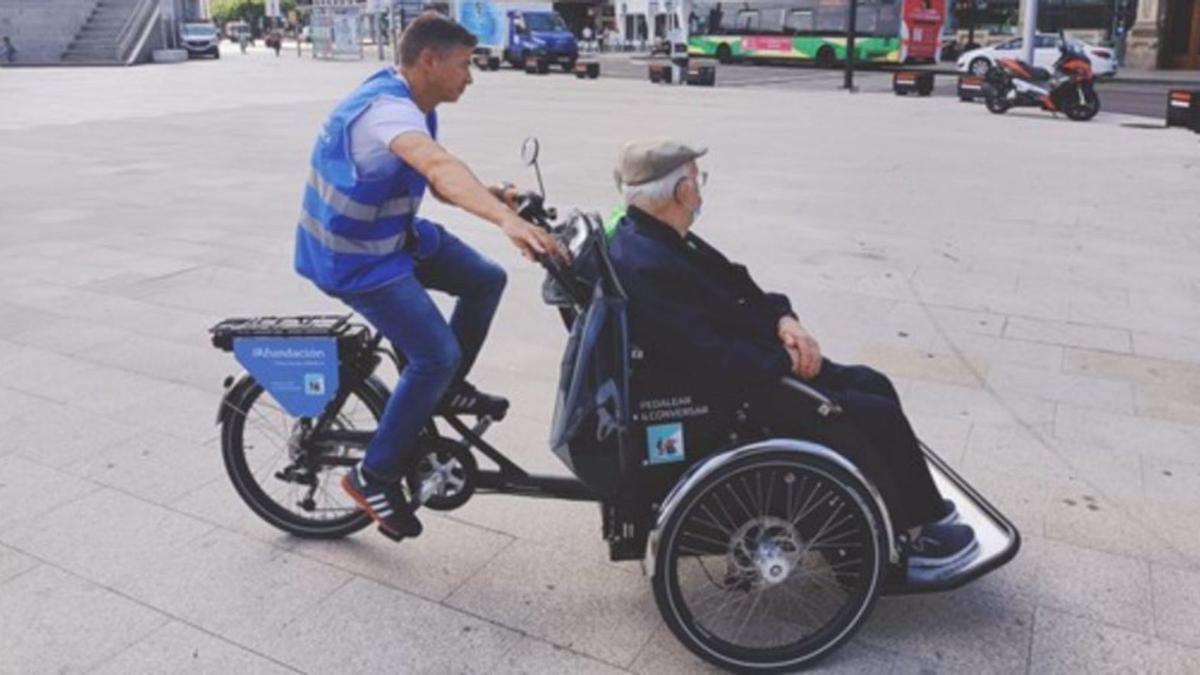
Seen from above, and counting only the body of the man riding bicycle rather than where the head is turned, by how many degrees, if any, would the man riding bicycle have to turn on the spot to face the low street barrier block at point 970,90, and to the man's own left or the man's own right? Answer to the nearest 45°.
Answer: approximately 45° to the man's own left

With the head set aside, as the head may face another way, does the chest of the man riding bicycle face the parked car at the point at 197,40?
no

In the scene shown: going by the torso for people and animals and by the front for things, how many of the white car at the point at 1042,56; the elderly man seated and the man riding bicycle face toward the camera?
0

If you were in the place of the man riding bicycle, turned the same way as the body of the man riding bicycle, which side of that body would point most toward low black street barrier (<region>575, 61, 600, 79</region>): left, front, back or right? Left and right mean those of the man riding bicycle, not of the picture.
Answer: left

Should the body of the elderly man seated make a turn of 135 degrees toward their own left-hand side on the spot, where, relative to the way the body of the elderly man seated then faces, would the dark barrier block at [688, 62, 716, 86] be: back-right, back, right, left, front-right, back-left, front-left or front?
front-right

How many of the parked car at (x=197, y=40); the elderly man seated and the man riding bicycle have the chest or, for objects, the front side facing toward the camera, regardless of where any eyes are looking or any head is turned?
1

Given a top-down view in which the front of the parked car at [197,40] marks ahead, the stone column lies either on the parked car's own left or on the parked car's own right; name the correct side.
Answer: on the parked car's own left

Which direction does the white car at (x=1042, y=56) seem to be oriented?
to the viewer's left

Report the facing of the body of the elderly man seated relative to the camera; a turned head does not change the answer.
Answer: to the viewer's right

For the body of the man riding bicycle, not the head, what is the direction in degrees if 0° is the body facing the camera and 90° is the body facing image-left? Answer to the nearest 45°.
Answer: approximately 270°

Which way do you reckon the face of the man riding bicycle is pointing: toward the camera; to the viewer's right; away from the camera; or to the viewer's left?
to the viewer's right

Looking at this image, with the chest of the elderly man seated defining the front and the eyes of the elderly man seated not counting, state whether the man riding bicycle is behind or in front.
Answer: behind

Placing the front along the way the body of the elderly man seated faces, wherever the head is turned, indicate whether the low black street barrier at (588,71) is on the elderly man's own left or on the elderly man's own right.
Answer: on the elderly man's own left

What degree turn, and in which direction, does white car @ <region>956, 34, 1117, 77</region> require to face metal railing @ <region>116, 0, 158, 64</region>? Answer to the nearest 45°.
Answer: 0° — it already faces it

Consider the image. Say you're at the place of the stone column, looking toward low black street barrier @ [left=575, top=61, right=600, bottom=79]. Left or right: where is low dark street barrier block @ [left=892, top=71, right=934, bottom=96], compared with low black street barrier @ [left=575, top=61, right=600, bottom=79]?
left

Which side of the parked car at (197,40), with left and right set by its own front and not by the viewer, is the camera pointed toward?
front
